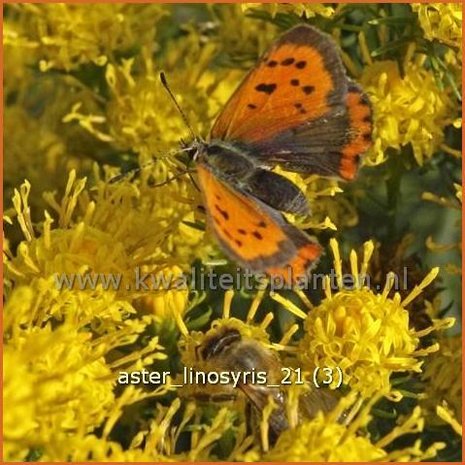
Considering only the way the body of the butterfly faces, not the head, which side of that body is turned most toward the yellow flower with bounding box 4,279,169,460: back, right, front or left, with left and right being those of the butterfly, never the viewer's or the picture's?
left

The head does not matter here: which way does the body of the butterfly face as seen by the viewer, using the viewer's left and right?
facing away from the viewer and to the left of the viewer

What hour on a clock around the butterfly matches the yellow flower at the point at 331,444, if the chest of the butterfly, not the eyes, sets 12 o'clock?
The yellow flower is roughly at 7 o'clock from the butterfly.
